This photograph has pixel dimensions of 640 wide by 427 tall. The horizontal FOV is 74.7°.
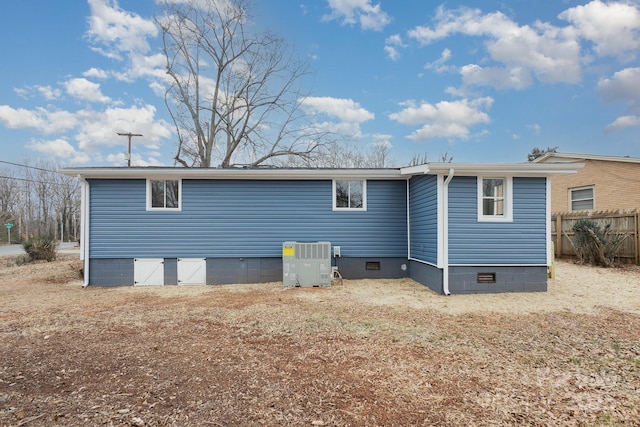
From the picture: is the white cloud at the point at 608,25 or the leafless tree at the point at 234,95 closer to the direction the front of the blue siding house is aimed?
the leafless tree

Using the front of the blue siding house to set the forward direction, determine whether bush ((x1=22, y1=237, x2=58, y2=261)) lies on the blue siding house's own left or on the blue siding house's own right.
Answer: on the blue siding house's own left

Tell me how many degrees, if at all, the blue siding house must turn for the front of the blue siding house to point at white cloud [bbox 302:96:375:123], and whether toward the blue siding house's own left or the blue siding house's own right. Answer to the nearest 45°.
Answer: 0° — it already faces it

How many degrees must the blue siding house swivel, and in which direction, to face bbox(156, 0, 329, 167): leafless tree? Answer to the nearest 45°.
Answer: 0° — it already faces it

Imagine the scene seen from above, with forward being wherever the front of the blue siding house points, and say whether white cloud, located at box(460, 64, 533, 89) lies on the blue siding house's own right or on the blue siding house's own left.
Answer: on the blue siding house's own right

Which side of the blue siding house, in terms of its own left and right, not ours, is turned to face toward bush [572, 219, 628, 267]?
right

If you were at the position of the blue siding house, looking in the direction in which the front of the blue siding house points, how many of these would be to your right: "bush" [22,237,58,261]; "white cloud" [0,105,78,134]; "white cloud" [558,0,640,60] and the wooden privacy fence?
2

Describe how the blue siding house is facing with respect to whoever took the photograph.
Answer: facing away from the viewer

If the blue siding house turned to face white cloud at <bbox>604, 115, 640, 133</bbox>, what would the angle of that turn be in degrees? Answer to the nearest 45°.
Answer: approximately 45° to its right

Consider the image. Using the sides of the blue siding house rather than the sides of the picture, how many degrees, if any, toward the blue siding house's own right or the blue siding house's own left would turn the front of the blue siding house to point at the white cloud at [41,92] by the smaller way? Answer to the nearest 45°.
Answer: approximately 45° to the blue siding house's own left
